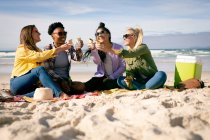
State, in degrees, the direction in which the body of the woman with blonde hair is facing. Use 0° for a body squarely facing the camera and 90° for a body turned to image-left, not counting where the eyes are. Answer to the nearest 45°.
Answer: approximately 45°

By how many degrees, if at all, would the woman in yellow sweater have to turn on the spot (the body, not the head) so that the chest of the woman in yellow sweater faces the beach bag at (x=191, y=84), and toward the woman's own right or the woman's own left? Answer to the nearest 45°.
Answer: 0° — they already face it

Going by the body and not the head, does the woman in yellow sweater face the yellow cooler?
yes

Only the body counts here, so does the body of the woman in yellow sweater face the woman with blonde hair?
yes

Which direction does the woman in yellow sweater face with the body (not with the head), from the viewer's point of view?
to the viewer's right

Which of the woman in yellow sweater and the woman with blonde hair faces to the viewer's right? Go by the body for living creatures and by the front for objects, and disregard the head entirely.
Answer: the woman in yellow sweater

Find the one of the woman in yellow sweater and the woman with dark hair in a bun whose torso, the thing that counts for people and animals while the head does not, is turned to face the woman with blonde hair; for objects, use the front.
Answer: the woman in yellow sweater

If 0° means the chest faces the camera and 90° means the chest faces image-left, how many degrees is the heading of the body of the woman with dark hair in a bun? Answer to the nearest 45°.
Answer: approximately 45°

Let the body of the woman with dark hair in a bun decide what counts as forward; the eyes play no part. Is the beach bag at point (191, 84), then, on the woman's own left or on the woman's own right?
on the woman's own left
